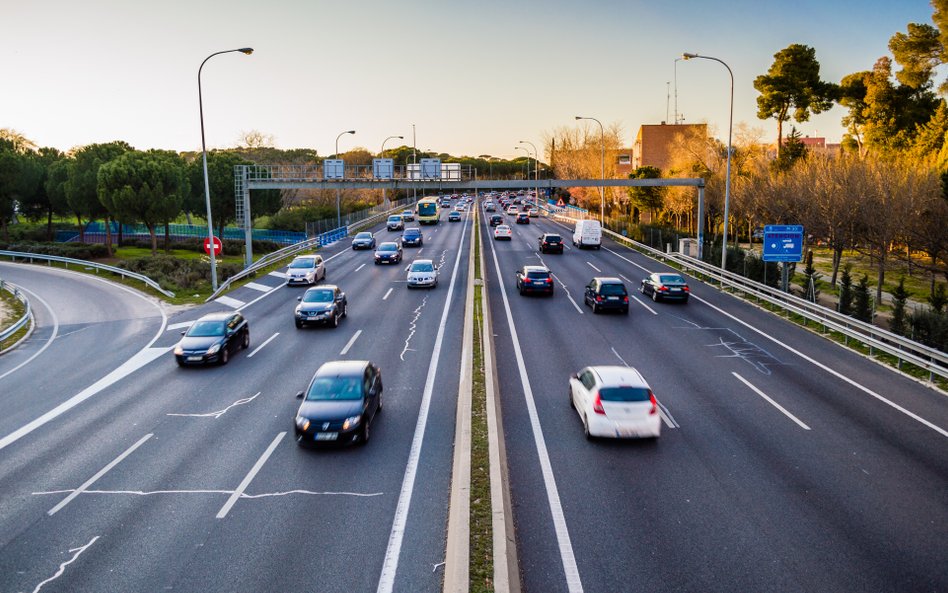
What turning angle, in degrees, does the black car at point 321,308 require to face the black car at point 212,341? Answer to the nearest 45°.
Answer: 0° — it already faces it

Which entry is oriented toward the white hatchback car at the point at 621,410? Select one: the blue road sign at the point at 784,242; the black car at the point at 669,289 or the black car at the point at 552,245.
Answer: the blue road sign

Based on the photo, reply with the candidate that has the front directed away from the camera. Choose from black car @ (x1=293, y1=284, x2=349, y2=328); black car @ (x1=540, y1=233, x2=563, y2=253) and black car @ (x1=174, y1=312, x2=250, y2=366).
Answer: black car @ (x1=540, y1=233, x2=563, y2=253)

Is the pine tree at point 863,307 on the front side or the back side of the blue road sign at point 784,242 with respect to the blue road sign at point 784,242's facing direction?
on the front side

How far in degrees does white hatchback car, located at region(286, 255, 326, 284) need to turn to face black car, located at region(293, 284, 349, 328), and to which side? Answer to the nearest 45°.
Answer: approximately 45° to its left

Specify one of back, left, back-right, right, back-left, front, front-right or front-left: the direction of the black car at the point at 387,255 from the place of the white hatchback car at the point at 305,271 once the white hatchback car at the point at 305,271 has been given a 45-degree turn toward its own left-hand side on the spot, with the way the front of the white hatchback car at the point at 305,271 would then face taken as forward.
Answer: back-left

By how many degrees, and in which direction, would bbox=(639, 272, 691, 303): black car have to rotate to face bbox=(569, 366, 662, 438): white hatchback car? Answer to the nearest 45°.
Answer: approximately 135° to its left

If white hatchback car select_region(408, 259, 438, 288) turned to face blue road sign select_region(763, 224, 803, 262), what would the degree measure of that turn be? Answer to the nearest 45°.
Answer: approximately 90° to its left

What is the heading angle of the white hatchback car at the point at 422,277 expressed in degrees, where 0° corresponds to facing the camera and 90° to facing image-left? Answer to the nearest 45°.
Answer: approximately 0°

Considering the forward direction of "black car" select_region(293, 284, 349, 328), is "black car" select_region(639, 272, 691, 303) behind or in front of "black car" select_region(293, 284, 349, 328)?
behind

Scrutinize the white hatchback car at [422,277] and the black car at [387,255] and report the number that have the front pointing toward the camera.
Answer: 2

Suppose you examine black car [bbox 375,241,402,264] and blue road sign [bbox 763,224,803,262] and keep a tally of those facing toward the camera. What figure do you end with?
2

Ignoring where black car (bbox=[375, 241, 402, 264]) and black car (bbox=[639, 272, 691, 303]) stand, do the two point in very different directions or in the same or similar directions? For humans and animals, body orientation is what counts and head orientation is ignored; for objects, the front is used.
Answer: very different directions

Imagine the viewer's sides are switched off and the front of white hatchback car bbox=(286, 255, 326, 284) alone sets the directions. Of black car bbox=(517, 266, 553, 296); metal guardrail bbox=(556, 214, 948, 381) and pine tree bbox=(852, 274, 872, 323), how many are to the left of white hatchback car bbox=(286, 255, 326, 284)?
3

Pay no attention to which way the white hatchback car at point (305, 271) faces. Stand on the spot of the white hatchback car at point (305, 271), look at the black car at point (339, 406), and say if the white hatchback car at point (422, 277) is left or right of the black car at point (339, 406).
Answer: left

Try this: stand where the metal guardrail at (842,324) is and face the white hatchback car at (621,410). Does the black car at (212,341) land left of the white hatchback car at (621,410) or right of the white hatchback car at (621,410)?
right
